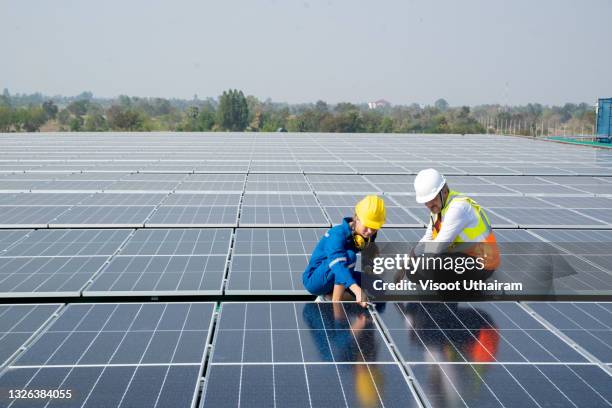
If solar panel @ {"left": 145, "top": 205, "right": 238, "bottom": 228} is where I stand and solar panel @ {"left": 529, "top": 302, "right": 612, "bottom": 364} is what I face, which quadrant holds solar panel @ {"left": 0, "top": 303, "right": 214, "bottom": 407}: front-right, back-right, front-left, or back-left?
front-right

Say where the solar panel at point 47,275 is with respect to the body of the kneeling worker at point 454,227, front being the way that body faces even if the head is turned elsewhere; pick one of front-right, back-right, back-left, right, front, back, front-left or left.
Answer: front-right

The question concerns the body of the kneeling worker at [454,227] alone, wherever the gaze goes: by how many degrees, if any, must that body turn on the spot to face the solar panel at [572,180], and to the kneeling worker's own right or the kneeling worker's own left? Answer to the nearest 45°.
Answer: approximately 135° to the kneeling worker's own right

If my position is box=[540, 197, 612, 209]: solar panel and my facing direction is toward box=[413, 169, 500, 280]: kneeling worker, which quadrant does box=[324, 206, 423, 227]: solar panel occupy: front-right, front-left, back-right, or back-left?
front-right

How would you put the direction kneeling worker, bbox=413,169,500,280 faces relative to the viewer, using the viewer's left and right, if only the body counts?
facing the viewer and to the left of the viewer

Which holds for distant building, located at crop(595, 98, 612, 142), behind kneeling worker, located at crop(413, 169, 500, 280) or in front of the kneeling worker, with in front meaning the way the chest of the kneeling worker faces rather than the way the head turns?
behind

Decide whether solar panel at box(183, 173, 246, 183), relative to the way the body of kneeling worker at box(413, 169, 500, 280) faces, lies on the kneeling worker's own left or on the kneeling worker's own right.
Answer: on the kneeling worker's own right

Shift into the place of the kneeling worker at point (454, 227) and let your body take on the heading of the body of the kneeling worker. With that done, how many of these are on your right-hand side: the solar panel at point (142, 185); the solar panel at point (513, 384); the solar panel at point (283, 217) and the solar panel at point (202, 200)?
3

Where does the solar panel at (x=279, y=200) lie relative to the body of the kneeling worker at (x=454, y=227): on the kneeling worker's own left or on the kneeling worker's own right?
on the kneeling worker's own right

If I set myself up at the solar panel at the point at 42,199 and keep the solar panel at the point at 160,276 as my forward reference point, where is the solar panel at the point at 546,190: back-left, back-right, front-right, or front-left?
front-left
